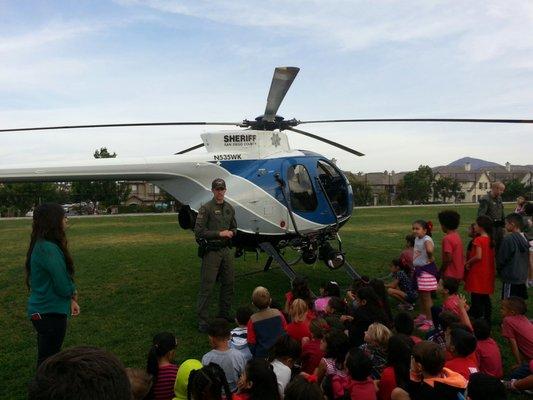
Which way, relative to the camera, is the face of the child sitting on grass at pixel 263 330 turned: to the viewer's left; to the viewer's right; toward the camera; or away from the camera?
away from the camera

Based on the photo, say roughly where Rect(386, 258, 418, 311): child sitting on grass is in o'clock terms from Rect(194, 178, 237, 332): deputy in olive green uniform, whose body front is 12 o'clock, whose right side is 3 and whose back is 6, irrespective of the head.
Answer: The child sitting on grass is roughly at 10 o'clock from the deputy in olive green uniform.

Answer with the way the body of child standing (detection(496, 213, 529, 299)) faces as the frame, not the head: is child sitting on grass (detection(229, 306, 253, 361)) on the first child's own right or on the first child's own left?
on the first child's own left

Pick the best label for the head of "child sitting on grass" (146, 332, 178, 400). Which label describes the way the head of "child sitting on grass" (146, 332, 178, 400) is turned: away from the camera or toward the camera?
away from the camera

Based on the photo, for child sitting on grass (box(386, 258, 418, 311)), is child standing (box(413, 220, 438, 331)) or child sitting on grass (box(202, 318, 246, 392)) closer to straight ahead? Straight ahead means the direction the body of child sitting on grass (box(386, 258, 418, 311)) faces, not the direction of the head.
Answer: the child sitting on grass

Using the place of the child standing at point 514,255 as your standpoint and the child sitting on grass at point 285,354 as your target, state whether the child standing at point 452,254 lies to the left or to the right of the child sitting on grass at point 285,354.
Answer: right

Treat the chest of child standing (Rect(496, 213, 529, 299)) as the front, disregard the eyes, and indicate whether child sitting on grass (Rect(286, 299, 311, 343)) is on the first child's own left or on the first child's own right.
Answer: on the first child's own left

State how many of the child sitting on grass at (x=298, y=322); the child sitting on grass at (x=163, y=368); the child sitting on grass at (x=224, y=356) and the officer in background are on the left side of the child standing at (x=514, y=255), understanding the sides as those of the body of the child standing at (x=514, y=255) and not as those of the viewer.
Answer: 3

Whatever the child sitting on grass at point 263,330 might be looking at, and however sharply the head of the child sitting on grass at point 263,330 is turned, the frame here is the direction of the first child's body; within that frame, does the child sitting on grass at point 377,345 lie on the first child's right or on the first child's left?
on the first child's right

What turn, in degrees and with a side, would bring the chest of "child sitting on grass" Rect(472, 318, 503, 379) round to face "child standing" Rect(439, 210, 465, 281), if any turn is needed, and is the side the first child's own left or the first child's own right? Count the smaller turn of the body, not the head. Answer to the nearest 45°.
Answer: approximately 45° to the first child's own right

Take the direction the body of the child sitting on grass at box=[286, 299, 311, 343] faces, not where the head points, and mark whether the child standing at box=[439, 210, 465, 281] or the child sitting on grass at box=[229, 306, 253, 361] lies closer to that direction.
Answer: the child standing

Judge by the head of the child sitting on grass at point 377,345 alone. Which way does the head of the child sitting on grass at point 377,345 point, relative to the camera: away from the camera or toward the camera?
away from the camera

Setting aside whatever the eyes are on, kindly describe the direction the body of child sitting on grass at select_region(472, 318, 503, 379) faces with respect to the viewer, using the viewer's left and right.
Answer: facing away from the viewer and to the left of the viewer

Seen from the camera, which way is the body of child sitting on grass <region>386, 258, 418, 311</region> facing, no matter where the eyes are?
to the viewer's left

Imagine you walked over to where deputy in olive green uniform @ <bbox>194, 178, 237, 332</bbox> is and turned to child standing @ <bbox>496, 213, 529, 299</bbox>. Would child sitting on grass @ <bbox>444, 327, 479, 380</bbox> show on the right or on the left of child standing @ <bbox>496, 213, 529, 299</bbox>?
right

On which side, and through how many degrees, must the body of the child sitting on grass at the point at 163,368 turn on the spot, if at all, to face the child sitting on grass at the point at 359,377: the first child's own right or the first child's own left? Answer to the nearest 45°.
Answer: approximately 90° to the first child's own right

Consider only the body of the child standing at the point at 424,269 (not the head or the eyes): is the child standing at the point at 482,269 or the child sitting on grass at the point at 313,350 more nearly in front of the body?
the child sitting on grass
